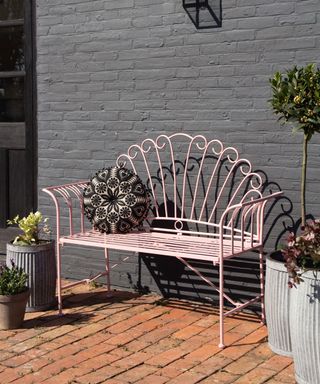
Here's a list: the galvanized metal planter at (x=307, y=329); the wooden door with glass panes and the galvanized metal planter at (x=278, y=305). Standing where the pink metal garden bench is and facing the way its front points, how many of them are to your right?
1

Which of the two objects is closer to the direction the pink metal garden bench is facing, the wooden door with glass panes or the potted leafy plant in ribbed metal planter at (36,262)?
the potted leafy plant in ribbed metal planter

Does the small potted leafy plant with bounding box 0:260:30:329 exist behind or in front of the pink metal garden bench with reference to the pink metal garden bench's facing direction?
in front

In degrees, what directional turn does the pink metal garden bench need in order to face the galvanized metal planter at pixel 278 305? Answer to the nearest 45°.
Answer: approximately 90° to its left

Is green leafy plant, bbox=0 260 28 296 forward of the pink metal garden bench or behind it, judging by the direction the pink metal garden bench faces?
forward

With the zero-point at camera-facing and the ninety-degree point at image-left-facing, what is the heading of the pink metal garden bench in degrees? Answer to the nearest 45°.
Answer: approximately 45°

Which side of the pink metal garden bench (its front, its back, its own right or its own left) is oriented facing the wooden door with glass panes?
right

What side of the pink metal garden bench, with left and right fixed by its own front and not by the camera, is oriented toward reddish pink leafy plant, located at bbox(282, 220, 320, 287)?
left

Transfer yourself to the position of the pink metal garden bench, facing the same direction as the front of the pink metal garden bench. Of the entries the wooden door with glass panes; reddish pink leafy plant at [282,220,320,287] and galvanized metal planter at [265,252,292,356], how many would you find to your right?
1
